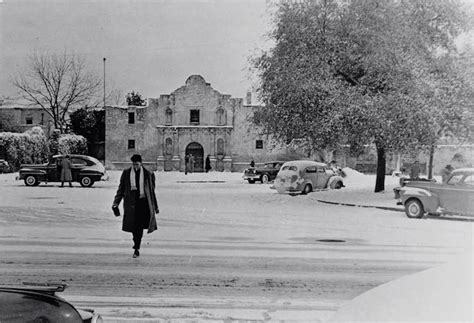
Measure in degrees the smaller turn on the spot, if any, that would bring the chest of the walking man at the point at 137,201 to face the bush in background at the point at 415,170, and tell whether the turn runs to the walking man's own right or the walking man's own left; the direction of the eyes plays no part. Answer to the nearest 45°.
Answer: approximately 90° to the walking man's own left

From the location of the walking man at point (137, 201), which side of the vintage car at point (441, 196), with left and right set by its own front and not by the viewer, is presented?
front

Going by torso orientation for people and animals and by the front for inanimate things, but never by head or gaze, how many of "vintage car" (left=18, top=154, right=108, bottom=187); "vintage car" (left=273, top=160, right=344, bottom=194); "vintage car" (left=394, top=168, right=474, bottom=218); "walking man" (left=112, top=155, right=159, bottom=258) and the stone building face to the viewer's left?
2

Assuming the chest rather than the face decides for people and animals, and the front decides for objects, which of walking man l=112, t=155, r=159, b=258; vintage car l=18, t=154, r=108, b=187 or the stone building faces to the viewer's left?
the vintage car

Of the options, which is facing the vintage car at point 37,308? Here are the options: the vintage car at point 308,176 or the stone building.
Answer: the stone building

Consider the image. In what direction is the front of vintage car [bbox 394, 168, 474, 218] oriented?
to the viewer's left

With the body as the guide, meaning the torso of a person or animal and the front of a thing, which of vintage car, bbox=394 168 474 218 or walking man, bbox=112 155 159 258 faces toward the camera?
the walking man

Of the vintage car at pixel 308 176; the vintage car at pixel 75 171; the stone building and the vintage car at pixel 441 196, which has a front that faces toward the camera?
the stone building

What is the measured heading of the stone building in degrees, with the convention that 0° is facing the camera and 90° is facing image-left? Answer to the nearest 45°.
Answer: approximately 0°

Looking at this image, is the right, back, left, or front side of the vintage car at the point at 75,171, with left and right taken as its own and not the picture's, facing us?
left

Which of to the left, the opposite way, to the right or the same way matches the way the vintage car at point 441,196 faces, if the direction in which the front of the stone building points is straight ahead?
to the right

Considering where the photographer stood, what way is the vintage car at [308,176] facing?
facing away from the viewer and to the right of the viewer

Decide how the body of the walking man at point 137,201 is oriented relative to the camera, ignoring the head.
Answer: toward the camera
